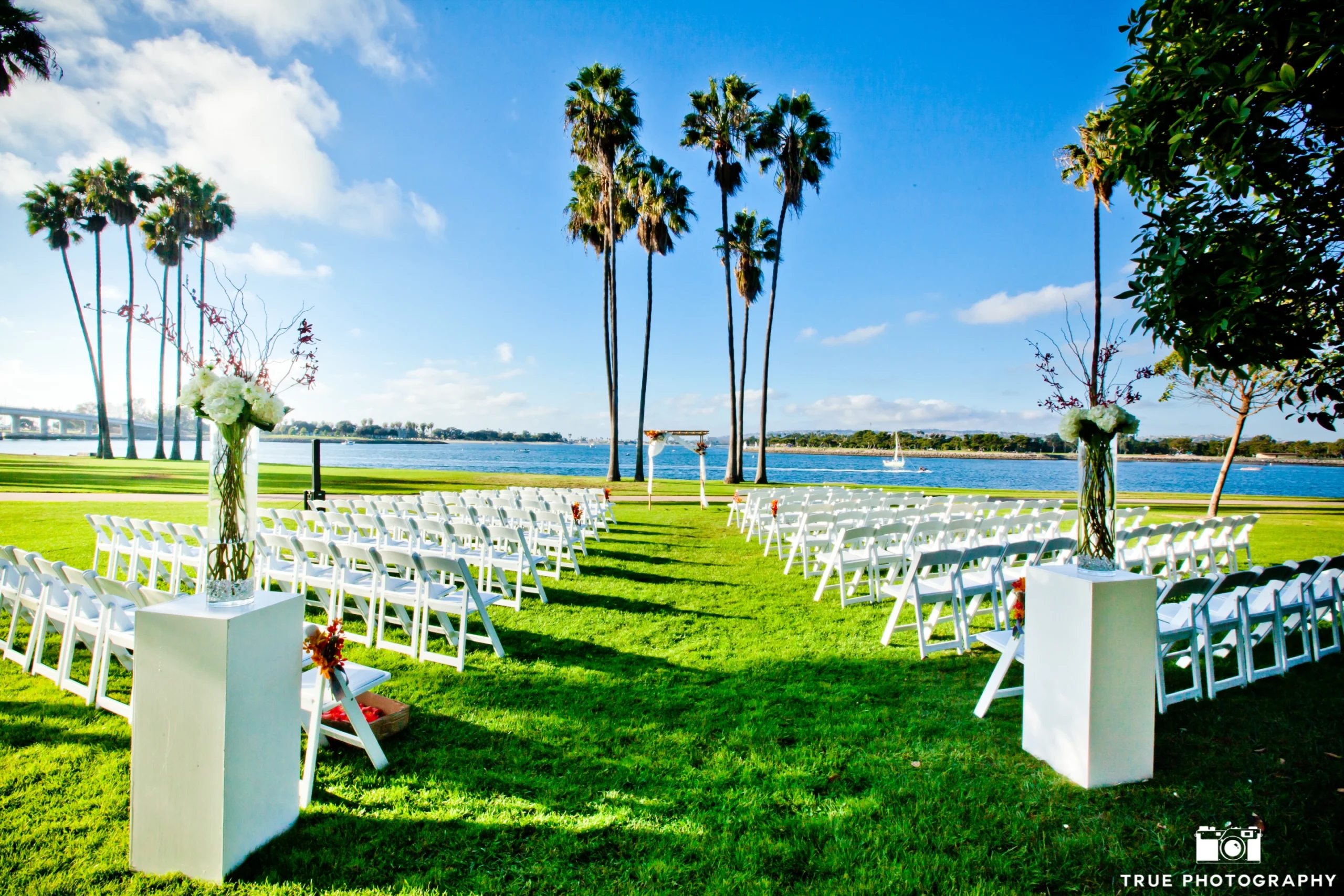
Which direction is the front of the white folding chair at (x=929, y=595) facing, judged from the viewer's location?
facing away from the viewer and to the left of the viewer

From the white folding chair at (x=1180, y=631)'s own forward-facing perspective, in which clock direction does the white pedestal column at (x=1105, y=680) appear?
The white pedestal column is roughly at 8 o'clock from the white folding chair.

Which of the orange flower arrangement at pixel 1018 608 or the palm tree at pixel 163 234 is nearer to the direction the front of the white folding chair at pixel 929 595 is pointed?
the palm tree

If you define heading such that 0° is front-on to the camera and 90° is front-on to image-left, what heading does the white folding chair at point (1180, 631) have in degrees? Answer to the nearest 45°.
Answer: approximately 135°

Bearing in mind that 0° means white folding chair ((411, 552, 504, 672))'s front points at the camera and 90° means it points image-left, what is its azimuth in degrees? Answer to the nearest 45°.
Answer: approximately 225°

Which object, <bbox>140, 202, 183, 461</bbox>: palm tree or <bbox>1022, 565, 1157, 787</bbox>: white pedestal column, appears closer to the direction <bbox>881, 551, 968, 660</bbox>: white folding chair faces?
the palm tree

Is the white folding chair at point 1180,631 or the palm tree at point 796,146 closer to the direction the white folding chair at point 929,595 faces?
the palm tree

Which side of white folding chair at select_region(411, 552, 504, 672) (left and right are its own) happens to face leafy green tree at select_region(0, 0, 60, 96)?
left

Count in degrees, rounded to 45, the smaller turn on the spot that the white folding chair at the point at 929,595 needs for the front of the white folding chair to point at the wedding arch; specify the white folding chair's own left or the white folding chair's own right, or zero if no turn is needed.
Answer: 0° — it already faces it

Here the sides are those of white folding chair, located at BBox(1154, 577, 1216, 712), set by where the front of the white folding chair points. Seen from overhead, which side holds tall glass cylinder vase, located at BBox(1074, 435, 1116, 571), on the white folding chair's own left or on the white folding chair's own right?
on the white folding chair's own left

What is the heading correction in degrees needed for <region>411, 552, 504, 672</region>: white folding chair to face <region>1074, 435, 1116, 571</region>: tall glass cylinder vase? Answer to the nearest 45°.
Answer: approximately 90° to its right
